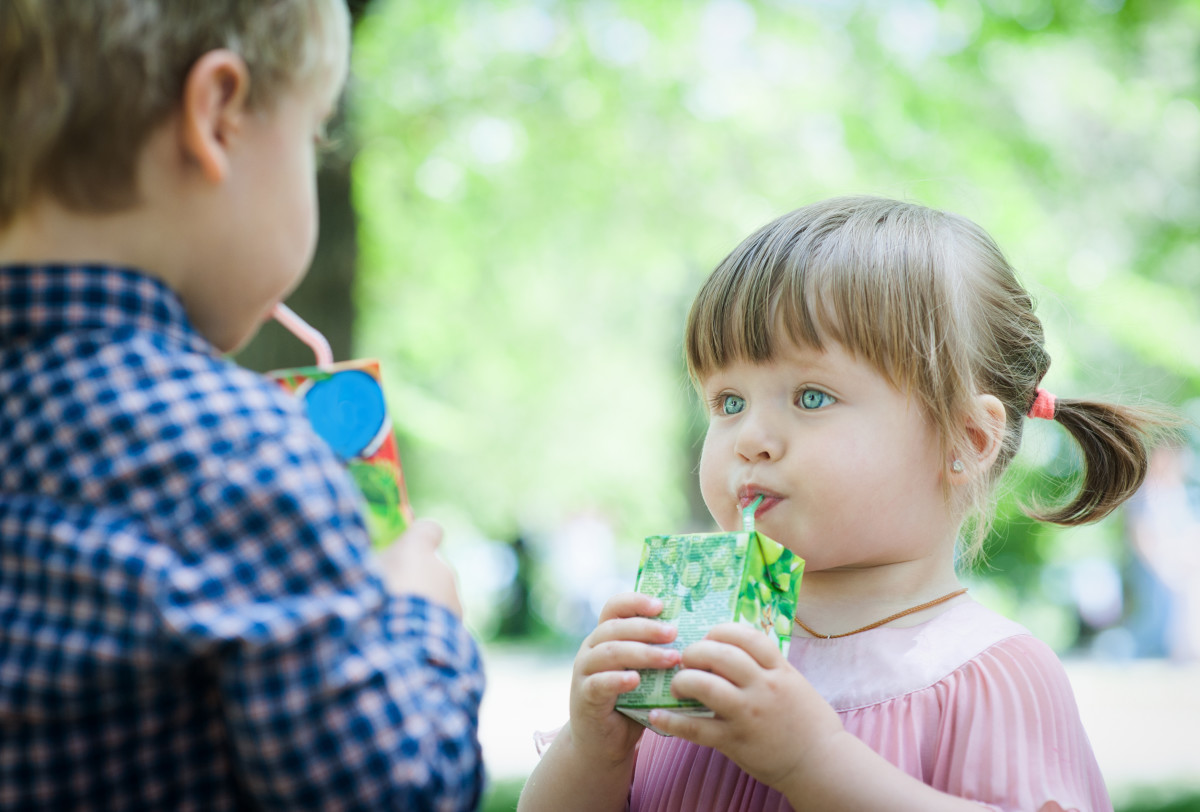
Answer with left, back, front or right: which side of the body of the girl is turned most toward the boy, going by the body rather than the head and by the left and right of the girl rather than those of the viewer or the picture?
front

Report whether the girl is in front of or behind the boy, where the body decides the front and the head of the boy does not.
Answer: in front

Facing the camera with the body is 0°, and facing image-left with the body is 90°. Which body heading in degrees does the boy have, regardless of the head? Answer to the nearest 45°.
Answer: approximately 225°

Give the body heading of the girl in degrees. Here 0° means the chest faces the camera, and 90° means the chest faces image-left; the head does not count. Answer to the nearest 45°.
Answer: approximately 45°

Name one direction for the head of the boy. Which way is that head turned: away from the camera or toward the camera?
away from the camera

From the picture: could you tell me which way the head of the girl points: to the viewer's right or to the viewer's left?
to the viewer's left
